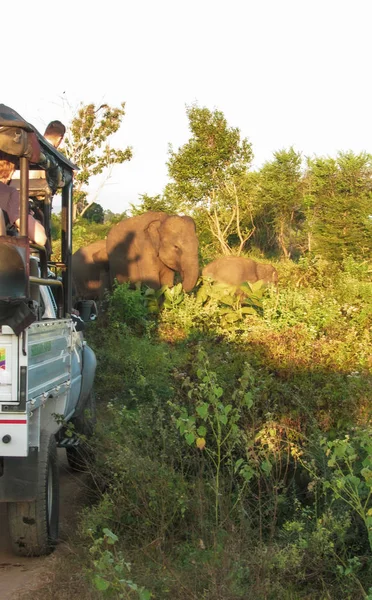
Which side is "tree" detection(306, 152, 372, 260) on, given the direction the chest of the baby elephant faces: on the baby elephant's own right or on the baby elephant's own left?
on the baby elephant's own left

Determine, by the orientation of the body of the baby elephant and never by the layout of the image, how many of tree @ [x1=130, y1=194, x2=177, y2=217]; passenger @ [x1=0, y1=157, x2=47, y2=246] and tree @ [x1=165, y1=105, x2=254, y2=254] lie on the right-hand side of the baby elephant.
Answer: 1

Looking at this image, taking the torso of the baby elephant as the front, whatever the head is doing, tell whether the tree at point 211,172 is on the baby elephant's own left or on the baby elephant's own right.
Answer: on the baby elephant's own left

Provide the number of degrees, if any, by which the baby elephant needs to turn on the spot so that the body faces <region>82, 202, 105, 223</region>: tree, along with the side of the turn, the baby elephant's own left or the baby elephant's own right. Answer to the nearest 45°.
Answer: approximately 90° to the baby elephant's own left

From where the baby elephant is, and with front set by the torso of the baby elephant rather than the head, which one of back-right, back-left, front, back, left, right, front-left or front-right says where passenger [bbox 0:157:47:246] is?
right

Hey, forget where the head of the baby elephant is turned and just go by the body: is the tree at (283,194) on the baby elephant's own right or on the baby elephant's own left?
on the baby elephant's own left

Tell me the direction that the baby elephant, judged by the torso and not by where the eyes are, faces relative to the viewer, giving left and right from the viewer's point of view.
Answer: facing to the right of the viewer

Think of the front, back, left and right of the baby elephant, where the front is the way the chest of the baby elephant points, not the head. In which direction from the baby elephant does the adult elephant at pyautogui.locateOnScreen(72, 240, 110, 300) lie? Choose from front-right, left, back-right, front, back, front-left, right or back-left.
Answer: back

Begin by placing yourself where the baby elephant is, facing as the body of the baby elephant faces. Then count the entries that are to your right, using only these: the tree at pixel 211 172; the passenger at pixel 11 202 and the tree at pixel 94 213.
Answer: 1
